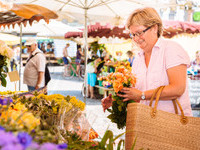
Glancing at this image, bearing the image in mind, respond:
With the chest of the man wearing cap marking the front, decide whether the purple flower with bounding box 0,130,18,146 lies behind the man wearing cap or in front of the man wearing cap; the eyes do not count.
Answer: in front

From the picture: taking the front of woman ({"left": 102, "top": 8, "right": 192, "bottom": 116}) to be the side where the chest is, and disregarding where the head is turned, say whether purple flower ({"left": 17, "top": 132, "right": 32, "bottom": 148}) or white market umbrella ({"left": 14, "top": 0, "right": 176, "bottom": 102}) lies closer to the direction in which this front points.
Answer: the purple flower

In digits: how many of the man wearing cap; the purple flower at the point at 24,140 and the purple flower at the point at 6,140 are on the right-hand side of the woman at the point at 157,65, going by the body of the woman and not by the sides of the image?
1

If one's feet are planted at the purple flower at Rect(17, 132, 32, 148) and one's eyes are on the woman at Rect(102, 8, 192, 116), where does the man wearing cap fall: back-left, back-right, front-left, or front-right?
front-left

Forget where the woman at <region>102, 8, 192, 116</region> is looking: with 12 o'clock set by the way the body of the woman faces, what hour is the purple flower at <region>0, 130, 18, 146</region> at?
The purple flower is roughly at 11 o'clock from the woman.

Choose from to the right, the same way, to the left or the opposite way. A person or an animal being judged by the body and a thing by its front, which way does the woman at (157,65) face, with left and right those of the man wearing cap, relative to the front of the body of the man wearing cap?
the same way

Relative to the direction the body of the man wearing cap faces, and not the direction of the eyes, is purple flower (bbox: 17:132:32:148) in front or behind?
in front

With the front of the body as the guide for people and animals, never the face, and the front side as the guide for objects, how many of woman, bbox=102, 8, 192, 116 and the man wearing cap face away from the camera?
0

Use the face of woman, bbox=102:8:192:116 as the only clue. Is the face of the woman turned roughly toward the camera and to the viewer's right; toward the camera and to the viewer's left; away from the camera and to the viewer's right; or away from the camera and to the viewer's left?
toward the camera and to the viewer's left

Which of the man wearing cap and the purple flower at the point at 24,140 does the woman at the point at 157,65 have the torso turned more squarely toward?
the purple flower

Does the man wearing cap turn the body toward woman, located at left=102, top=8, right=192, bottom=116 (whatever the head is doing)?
no

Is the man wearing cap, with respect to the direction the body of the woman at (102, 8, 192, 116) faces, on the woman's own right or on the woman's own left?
on the woman's own right

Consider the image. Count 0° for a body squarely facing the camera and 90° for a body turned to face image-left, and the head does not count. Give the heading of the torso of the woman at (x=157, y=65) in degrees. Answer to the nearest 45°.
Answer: approximately 45°

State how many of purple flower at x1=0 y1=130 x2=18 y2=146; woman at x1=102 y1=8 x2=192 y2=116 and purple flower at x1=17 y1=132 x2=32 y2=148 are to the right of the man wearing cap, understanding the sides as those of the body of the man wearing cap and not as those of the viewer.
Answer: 0

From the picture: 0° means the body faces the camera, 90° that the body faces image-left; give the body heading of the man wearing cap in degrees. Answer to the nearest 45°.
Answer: approximately 45°
